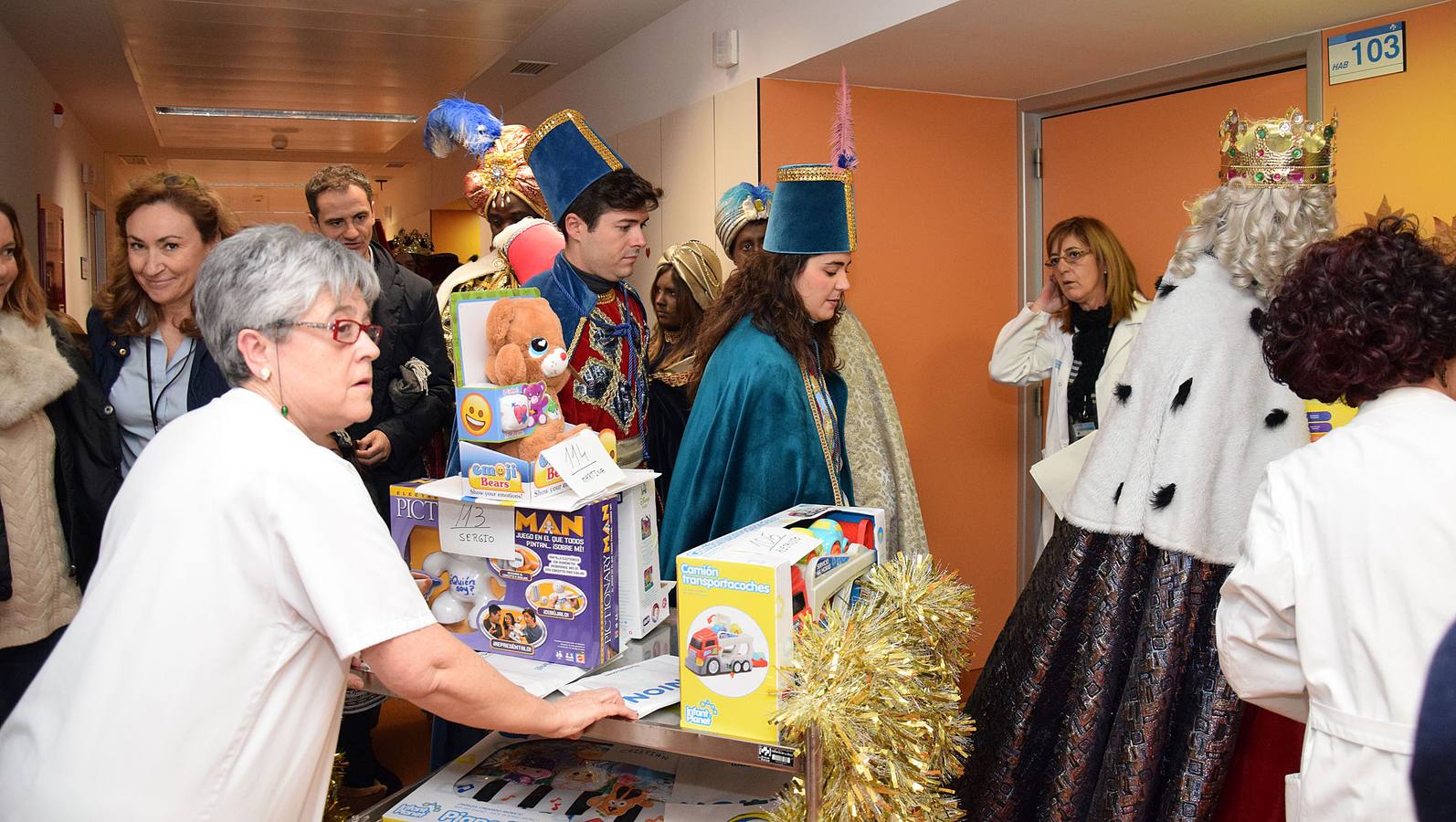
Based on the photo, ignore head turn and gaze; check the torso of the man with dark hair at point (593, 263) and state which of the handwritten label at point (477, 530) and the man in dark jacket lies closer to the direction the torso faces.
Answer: the handwritten label

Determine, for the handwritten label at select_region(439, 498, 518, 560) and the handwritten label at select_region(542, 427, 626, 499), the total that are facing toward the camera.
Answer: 2

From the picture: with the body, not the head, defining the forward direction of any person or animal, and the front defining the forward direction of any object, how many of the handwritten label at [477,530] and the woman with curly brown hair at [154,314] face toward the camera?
2

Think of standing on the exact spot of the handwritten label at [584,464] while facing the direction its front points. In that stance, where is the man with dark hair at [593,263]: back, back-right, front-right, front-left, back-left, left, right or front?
back
